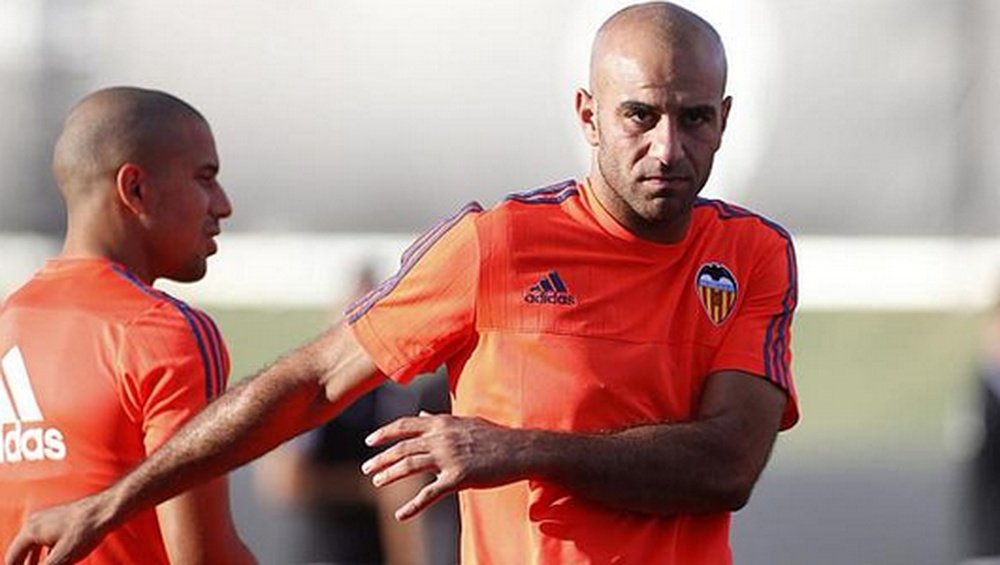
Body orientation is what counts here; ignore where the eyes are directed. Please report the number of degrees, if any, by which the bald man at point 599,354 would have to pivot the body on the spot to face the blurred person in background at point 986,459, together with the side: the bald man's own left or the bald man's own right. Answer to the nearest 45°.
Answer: approximately 135° to the bald man's own left

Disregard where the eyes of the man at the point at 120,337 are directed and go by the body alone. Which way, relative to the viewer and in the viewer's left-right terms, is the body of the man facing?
facing away from the viewer and to the right of the viewer

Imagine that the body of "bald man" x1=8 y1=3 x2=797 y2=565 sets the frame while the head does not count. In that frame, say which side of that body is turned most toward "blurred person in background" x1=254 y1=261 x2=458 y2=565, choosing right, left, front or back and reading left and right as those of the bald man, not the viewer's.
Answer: back

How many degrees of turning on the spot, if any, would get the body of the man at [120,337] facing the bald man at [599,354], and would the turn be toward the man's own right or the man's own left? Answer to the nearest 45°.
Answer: approximately 90° to the man's own right

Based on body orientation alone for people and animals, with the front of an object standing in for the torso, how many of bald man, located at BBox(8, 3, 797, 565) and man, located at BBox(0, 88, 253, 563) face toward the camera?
1

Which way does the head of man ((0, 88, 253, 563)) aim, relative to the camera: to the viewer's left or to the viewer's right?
to the viewer's right
